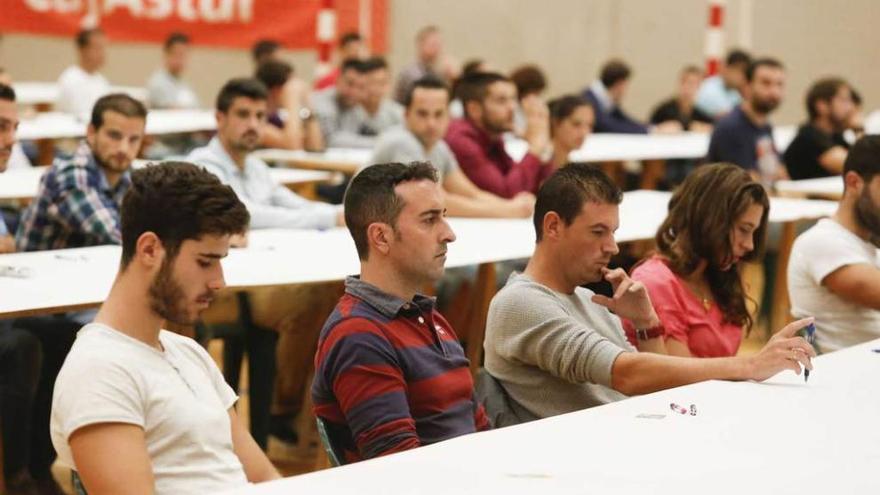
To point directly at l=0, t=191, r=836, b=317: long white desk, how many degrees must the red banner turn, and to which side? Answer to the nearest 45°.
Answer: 0° — it already faces it

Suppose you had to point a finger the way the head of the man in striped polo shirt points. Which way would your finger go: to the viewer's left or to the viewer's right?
to the viewer's right

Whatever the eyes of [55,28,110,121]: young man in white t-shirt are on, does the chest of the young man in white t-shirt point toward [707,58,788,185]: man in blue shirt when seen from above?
yes

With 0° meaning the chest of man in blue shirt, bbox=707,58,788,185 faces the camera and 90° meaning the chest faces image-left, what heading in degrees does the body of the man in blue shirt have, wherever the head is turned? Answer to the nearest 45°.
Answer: approximately 315°

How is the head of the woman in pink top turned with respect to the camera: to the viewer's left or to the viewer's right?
to the viewer's right

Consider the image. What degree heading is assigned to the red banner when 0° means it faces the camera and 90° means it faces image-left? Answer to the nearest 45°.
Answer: approximately 0°

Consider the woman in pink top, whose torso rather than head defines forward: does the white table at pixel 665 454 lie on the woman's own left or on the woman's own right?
on the woman's own right

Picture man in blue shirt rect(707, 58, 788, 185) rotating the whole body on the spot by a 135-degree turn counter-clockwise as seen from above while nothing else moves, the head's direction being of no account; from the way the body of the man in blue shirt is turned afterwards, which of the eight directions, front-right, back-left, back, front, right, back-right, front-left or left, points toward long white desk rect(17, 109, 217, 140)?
left

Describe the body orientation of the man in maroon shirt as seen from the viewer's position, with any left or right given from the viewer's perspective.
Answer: facing the viewer and to the right of the viewer

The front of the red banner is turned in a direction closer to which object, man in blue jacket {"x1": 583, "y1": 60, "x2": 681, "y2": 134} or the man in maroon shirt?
the man in maroon shirt

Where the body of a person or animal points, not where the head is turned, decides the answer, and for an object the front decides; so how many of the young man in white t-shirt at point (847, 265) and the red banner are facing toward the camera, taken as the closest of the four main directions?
1

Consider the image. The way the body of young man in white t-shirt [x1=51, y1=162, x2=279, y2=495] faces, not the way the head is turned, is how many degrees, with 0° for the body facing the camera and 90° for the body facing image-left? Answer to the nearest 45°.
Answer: approximately 315°

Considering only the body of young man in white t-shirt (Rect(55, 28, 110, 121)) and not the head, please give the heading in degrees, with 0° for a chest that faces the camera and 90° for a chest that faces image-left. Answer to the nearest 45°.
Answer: approximately 315°

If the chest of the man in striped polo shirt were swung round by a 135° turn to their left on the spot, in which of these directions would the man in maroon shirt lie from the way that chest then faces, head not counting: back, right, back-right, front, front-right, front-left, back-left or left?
front

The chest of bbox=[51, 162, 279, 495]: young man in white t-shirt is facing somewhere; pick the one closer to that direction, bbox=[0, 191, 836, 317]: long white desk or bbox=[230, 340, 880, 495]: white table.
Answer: the white table

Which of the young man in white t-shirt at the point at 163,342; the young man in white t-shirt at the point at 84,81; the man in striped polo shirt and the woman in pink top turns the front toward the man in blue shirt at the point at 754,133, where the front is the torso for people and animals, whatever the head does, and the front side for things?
the young man in white t-shirt at the point at 84,81
